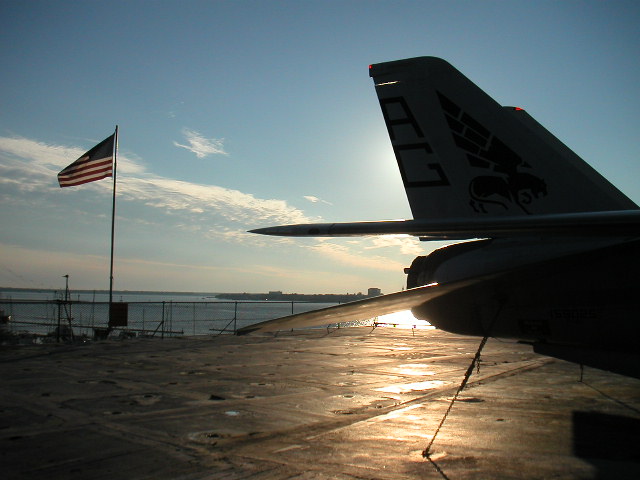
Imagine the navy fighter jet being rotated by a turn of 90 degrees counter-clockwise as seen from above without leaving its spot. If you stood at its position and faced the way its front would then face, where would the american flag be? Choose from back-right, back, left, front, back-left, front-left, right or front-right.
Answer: front-left

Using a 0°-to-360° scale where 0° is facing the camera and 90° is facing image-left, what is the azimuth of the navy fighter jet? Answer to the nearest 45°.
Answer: approximately 270°
